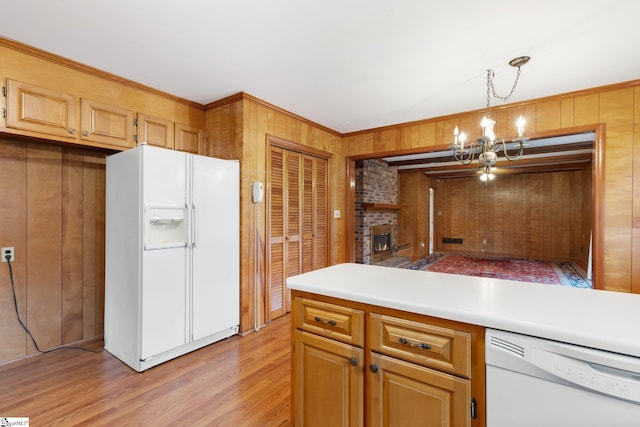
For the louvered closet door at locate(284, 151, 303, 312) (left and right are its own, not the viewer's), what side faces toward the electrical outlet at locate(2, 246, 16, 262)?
right

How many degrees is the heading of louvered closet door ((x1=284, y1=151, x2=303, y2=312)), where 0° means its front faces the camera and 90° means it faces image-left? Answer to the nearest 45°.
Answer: approximately 315°

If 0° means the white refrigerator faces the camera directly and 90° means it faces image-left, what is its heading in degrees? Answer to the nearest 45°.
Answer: approximately 315°

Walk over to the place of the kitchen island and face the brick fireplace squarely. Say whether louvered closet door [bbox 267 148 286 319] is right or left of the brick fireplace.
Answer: left

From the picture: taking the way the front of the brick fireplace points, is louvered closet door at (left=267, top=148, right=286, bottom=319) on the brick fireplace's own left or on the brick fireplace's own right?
on the brick fireplace's own right

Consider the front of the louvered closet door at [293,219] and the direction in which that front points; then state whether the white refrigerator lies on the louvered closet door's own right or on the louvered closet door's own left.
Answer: on the louvered closet door's own right
